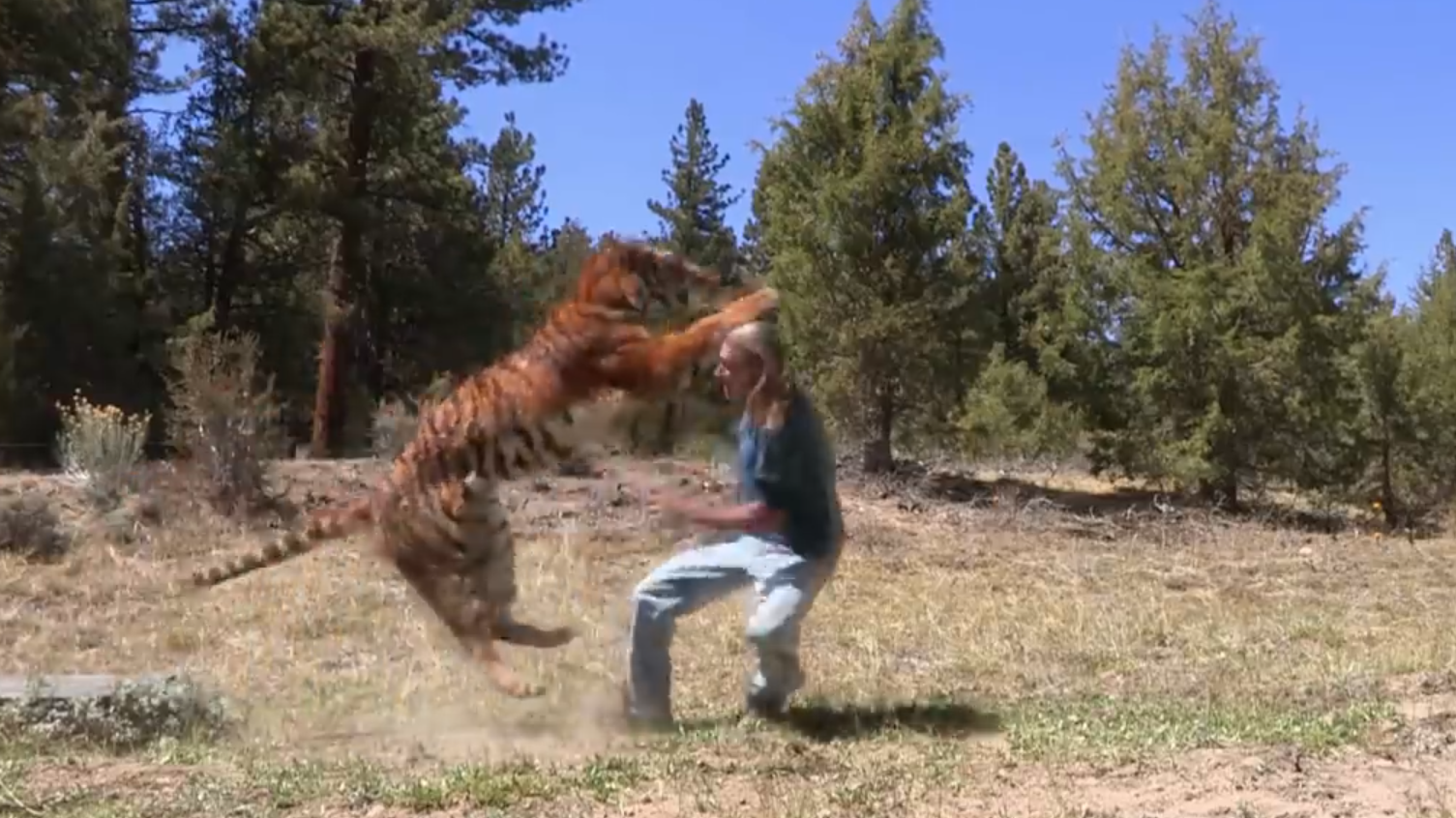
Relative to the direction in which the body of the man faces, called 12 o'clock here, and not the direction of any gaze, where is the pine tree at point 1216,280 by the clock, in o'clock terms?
The pine tree is roughly at 4 o'clock from the man.

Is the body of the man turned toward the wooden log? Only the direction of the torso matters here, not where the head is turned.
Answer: yes

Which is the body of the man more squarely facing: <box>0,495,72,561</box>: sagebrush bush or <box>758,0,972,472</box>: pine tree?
the sagebrush bush

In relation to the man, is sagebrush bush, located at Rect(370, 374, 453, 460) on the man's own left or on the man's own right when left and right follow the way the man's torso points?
on the man's own right

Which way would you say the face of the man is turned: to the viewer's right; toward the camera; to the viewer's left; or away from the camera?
to the viewer's left

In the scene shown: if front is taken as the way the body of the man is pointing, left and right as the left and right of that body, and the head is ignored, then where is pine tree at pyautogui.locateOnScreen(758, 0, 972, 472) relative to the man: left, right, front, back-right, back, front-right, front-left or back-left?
right

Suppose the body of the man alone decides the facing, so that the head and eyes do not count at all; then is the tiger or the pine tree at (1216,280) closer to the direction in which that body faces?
the tiger

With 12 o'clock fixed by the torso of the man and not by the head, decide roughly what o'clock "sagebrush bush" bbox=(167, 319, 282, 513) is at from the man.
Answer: The sagebrush bush is roughly at 2 o'clock from the man.

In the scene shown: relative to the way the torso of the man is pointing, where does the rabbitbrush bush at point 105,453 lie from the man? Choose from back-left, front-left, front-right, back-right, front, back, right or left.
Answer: front-right

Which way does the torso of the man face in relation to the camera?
to the viewer's left
